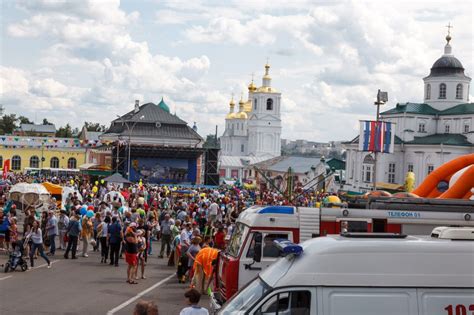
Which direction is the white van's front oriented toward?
to the viewer's left

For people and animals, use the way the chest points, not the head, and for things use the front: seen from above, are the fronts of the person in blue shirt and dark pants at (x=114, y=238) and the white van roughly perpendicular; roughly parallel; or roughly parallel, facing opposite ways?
roughly perpendicular

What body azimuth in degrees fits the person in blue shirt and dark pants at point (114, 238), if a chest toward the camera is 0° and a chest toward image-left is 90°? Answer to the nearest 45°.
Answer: approximately 180°

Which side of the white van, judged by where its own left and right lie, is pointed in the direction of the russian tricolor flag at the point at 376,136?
right

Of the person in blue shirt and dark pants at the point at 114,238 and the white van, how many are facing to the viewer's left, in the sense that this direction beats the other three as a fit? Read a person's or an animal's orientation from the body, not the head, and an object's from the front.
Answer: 1

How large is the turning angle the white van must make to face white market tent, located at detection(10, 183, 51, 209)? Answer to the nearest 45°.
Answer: approximately 45° to its right

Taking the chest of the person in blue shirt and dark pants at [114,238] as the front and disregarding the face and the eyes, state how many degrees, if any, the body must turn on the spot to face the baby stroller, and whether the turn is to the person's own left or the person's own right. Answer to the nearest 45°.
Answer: approximately 135° to the person's own left

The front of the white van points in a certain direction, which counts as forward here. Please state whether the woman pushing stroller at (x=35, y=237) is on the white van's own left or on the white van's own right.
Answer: on the white van's own right

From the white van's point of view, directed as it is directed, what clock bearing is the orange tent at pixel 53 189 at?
The orange tent is roughly at 2 o'clock from the white van.

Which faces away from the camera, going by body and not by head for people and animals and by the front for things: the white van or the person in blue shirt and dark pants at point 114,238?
the person in blue shirt and dark pants

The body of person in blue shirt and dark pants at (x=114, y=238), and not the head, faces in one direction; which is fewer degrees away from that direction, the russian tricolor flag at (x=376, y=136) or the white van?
the russian tricolor flag

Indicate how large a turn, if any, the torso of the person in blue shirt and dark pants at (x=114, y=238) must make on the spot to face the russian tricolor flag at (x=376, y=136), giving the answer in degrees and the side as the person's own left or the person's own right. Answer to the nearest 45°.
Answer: approximately 45° to the person's own right
